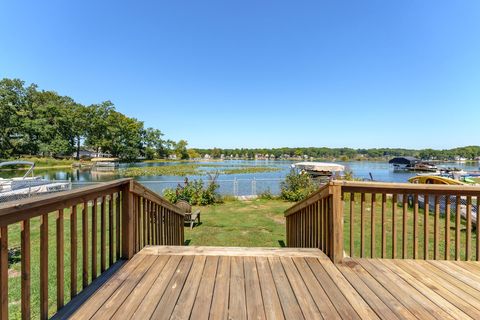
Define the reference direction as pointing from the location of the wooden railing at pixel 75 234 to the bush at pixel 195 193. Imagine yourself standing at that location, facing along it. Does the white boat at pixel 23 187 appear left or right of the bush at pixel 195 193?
left

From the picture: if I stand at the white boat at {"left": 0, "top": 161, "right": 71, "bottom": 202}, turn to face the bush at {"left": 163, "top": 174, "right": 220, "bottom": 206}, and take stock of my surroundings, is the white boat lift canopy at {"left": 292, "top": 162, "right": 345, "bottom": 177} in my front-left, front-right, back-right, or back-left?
front-left
